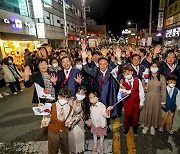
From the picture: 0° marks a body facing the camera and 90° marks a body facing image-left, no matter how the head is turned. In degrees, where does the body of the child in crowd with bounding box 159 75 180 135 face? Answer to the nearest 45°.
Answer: approximately 0°

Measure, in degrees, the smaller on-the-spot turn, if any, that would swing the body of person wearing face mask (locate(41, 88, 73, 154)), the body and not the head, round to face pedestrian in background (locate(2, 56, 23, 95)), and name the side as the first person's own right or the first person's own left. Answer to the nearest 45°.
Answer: approximately 180°

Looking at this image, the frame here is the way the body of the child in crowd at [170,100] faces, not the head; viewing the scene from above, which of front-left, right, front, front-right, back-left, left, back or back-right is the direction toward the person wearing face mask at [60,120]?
front-right

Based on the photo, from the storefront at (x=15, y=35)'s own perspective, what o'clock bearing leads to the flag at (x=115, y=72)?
The flag is roughly at 1 o'clock from the storefront.

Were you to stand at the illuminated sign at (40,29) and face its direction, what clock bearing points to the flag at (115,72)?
The flag is roughly at 12 o'clock from the illuminated sign.

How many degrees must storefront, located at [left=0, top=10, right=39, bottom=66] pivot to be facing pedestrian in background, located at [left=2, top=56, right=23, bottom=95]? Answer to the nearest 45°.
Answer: approximately 45° to its right
